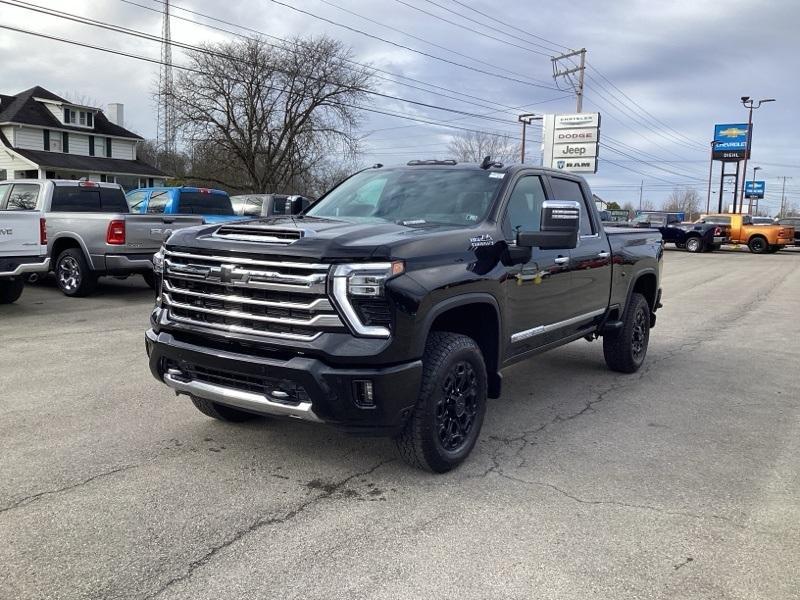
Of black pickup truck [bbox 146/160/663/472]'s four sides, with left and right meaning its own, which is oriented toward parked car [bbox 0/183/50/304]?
right

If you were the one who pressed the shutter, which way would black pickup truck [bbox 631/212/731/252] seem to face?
facing away from the viewer and to the left of the viewer

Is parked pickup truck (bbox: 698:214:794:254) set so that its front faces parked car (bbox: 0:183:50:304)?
no

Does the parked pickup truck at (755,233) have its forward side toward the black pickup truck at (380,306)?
no

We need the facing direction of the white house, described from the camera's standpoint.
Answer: facing the viewer and to the right of the viewer

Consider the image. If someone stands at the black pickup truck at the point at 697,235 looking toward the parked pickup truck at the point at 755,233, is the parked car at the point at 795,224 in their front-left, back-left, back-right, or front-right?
front-left

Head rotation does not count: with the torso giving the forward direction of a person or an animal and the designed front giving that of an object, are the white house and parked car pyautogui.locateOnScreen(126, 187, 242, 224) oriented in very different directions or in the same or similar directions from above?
very different directions

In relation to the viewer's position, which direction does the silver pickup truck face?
facing away from the viewer and to the left of the viewer

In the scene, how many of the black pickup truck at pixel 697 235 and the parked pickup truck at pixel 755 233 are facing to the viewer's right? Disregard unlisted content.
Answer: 0

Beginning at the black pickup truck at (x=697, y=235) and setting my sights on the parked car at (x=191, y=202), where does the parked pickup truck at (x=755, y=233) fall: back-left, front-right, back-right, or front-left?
back-left

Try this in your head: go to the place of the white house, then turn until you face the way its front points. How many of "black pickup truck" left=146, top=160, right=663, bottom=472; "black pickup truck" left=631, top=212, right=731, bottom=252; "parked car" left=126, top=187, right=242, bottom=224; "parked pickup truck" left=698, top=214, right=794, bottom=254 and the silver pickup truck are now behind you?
0

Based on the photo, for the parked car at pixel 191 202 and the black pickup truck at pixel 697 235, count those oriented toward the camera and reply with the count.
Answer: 0

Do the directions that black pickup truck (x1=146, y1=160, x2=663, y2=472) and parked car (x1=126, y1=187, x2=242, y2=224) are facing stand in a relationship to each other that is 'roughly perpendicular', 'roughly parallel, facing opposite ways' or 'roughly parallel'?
roughly perpendicular

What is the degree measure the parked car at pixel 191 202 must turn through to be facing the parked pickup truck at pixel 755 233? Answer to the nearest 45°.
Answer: approximately 90° to its right

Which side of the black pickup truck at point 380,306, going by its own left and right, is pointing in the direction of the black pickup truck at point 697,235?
back

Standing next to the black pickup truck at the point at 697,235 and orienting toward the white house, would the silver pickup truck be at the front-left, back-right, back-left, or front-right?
front-left

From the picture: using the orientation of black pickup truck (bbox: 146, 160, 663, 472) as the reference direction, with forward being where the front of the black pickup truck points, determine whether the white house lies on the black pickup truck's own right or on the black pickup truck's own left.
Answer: on the black pickup truck's own right
